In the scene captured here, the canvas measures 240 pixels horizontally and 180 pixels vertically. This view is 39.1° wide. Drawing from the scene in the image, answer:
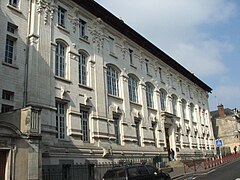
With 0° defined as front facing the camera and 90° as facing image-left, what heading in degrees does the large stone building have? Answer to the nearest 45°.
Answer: approximately 315°
